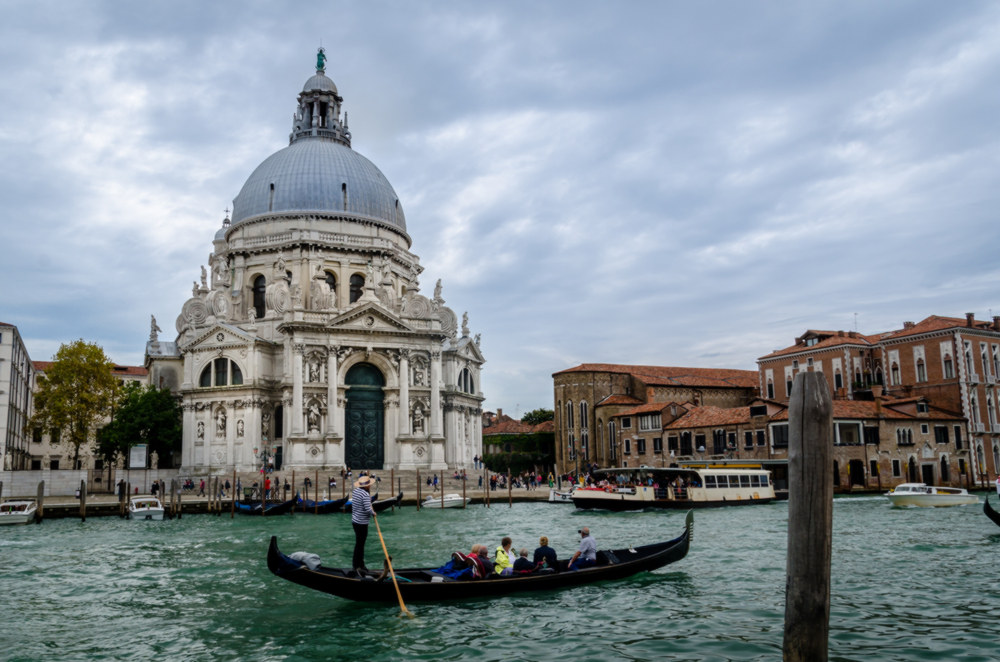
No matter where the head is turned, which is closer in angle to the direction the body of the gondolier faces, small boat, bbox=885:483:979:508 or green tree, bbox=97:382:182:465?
the small boat

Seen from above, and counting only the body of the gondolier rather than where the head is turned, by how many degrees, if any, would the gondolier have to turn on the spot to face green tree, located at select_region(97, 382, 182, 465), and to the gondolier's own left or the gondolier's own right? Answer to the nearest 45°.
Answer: approximately 90° to the gondolier's own left

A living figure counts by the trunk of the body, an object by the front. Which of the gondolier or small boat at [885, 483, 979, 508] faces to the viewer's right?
the gondolier

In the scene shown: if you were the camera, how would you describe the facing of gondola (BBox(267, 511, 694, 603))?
facing to the right of the viewer

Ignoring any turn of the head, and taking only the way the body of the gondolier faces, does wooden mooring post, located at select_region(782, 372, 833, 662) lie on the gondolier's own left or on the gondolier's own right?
on the gondolier's own right

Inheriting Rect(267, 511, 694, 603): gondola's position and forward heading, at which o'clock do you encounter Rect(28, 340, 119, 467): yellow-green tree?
The yellow-green tree is roughly at 8 o'clock from the gondola.

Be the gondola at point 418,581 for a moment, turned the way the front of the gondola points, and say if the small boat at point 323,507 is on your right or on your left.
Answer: on your left

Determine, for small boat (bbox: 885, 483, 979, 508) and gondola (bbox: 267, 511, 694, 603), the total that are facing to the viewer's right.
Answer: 1

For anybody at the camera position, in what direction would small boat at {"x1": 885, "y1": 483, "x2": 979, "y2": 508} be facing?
facing to the left of the viewer

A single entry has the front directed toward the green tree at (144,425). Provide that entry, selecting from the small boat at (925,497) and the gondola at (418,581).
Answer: the small boat

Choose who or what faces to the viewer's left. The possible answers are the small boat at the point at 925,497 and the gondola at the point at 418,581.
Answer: the small boat

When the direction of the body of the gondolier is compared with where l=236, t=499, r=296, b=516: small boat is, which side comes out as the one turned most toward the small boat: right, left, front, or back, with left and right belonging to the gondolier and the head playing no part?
left

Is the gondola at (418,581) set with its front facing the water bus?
no

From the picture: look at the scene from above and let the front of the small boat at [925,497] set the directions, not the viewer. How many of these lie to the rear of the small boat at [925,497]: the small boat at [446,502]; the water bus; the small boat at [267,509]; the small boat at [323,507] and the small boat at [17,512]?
0

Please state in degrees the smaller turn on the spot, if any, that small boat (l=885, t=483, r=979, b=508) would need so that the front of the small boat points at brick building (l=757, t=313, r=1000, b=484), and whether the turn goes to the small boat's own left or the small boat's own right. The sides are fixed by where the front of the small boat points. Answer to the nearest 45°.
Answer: approximately 90° to the small boat's own right

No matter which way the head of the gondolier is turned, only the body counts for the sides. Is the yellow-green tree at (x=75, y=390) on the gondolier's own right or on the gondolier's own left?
on the gondolier's own left

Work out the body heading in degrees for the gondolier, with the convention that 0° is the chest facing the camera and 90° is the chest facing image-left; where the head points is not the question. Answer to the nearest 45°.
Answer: approximately 270°

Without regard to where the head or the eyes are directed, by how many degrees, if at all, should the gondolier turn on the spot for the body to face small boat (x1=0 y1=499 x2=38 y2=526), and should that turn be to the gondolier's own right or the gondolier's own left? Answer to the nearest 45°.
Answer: approximately 135° to the gondolier's own left

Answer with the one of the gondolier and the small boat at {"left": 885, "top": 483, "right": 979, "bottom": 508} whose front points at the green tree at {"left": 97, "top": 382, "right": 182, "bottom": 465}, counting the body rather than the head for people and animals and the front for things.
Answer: the small boat
